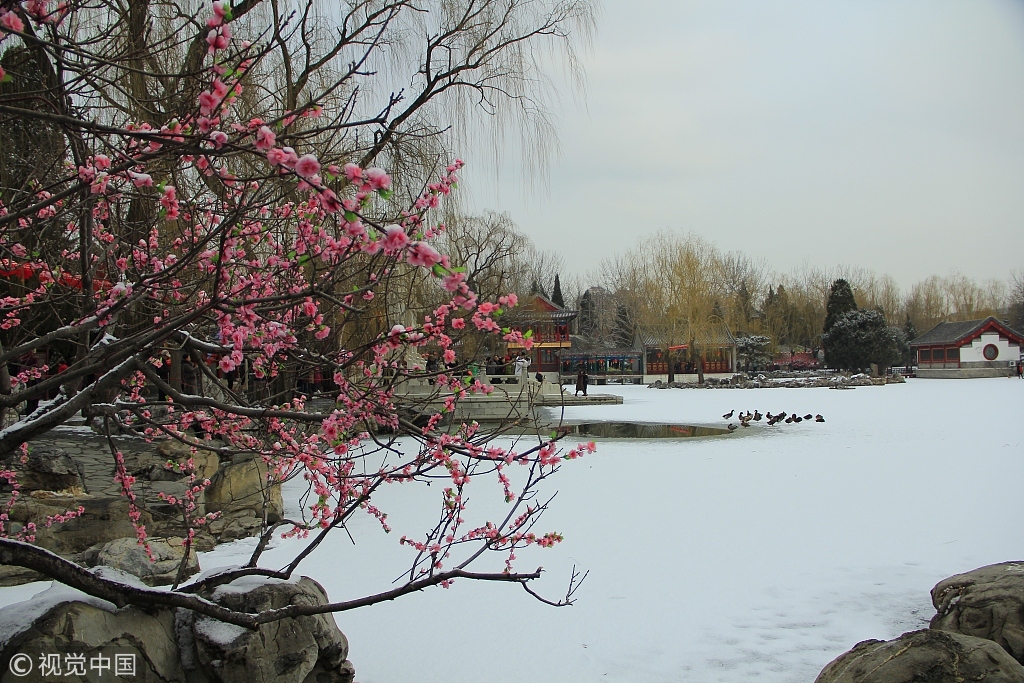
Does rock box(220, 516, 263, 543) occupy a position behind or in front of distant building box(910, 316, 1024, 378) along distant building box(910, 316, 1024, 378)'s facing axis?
in front

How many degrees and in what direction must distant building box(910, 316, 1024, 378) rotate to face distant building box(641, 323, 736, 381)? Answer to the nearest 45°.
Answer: approximately 45° to its right

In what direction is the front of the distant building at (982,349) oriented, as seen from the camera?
facing the viewer and to the left of the viewer

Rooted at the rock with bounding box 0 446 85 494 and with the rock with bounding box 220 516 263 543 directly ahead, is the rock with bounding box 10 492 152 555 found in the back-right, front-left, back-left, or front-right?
front-right

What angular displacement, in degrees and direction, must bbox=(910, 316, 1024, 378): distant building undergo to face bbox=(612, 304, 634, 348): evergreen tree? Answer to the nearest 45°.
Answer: approximately 45° to its right

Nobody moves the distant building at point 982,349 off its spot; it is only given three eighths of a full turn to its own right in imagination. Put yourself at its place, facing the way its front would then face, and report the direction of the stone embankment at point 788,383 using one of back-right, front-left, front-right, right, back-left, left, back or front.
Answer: back-left

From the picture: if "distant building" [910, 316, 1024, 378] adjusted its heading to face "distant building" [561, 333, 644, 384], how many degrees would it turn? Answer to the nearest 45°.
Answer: approximately 45° to its right

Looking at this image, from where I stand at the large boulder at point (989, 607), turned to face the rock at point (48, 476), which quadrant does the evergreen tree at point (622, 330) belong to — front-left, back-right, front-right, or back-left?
front-right

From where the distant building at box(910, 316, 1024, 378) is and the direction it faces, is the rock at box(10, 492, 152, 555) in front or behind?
in front
